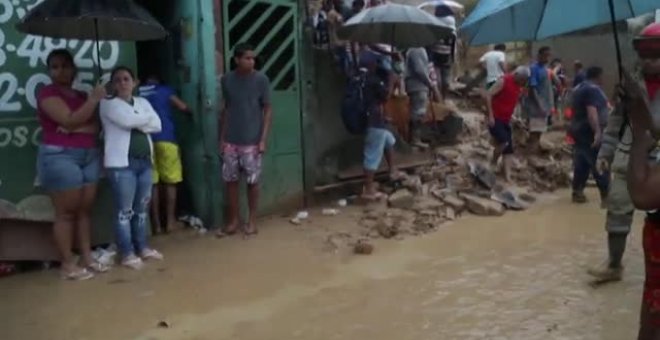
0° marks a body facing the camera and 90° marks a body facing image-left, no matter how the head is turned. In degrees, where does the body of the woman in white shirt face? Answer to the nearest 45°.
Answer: approximately 315°

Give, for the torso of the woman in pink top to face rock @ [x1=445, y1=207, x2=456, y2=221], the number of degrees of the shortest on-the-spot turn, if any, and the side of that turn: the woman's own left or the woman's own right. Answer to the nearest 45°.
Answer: approximately 45° to the woman's own left

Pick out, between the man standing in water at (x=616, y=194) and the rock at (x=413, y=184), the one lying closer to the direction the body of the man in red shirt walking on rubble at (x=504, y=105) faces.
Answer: the man standing in water

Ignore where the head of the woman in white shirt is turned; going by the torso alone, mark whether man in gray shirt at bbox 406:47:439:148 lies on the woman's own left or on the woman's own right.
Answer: on the woman's own left
